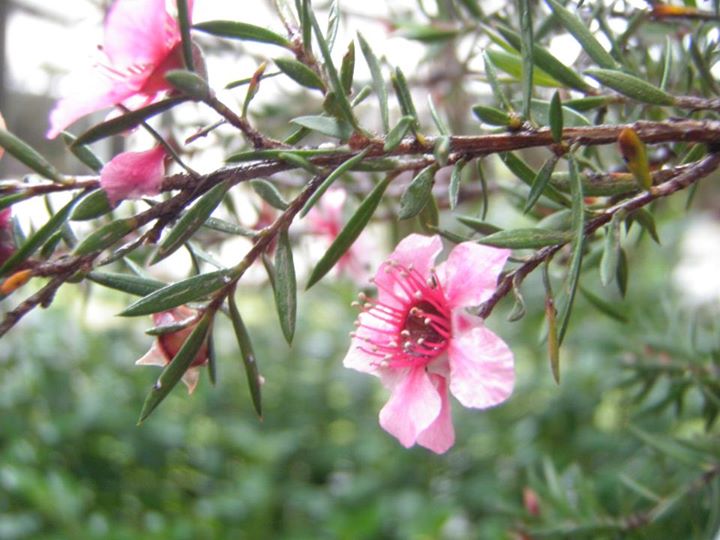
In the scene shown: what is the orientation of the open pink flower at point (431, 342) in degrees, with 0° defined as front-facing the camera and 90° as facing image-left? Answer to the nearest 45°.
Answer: approximately 45°

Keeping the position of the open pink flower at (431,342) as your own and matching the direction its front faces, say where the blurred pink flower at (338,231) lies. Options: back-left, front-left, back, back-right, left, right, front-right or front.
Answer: back-right
